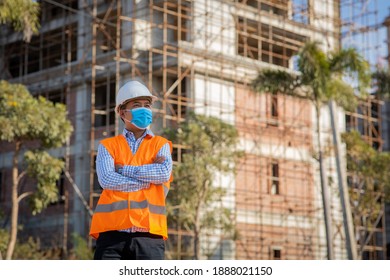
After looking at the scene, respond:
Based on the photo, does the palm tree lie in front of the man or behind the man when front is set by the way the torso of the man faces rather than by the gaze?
behind

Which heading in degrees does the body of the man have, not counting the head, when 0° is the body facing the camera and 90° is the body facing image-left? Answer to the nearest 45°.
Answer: approximately 0°

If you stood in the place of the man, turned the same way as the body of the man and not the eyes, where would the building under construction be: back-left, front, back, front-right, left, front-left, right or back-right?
back
